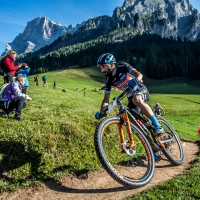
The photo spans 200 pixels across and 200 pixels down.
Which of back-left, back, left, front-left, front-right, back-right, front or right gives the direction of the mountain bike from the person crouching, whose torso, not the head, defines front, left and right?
front-right

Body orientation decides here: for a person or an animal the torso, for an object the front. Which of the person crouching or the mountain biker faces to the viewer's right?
the person crouching

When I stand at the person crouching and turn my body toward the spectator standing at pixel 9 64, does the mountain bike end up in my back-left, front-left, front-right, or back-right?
back-right

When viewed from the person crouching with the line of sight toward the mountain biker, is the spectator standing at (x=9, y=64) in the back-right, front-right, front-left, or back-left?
back-left

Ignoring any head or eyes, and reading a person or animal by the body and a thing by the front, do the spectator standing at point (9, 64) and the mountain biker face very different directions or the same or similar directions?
very different directions

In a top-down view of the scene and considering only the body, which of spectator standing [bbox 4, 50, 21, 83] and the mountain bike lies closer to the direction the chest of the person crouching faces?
the mountain bike

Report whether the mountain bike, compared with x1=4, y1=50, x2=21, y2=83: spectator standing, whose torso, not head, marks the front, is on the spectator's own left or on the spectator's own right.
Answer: on the spectator's own right

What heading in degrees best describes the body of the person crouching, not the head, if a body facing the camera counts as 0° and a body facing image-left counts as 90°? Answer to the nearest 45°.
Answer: approximately 270°

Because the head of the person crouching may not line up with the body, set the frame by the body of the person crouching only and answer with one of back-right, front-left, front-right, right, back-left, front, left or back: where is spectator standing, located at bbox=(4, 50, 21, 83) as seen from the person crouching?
left

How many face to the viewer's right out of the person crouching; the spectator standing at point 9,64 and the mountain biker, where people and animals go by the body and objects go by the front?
2

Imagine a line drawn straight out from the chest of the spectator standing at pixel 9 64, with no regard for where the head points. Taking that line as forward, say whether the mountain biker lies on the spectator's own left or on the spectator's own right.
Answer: on the spectator's own right

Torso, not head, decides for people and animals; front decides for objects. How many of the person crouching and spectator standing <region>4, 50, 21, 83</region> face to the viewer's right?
2

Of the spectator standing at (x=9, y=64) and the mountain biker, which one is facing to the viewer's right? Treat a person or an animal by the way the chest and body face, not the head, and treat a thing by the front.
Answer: the spectator standing

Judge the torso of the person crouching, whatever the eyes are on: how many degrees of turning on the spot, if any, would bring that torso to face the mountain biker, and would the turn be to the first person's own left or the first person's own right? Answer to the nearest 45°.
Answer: approximately 45° to the first person's own right

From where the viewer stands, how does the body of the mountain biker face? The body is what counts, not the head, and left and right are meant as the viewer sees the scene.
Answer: facing the viewer and to the left of the viewer

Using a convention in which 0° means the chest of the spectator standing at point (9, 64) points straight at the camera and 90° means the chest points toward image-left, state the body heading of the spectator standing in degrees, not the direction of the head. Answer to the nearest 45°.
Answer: approximately 270°

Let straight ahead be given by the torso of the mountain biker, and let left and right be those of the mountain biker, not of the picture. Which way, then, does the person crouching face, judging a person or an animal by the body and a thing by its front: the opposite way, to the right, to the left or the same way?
the opposite way
